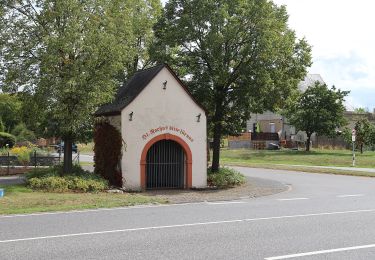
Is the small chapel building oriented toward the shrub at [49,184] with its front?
no

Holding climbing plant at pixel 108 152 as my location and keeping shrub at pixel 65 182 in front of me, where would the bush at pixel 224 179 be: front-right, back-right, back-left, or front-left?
back-left

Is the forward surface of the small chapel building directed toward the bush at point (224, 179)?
no

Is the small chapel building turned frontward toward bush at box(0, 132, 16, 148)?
no

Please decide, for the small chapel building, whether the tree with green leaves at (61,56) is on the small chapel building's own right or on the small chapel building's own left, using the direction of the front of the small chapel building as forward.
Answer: on the small chapel building's own right

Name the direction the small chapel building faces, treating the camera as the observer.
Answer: facing the viewer

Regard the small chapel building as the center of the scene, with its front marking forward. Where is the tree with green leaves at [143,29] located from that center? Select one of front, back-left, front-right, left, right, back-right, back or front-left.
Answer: back
